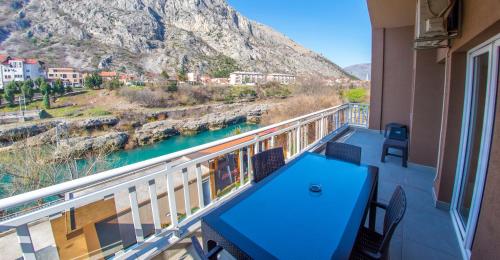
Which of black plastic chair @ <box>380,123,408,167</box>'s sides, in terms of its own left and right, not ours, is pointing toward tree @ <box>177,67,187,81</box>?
right

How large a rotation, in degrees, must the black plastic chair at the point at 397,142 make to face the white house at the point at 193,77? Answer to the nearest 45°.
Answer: approximately 90° to its right

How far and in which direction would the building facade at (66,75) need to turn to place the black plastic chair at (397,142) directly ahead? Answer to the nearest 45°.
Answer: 0° — it already faces it

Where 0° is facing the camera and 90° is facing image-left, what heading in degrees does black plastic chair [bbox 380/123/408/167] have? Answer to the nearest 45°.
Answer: approximately 45°

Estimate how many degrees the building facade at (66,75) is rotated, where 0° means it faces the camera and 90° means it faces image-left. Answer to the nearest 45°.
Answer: approximately 0°

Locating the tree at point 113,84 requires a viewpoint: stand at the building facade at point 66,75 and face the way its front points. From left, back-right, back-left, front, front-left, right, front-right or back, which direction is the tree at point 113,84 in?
front-left

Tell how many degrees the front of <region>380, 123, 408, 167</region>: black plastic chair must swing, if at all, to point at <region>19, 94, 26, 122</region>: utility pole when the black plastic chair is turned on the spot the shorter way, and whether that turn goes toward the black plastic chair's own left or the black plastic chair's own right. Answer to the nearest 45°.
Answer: approximately 45° to the black plastic chair's own right

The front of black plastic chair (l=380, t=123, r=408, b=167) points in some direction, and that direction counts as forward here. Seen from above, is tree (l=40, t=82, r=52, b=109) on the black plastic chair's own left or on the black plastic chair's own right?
on the black plastic chair's own right

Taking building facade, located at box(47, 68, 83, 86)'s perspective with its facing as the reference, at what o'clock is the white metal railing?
The white metal railing is roughly at 12 o'clock from the building facade.

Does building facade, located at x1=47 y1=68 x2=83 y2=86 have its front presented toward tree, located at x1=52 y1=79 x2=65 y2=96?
yes

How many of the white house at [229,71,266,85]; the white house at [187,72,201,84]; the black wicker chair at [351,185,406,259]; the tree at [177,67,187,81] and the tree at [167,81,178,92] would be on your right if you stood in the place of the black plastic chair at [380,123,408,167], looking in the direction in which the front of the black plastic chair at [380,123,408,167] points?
4
